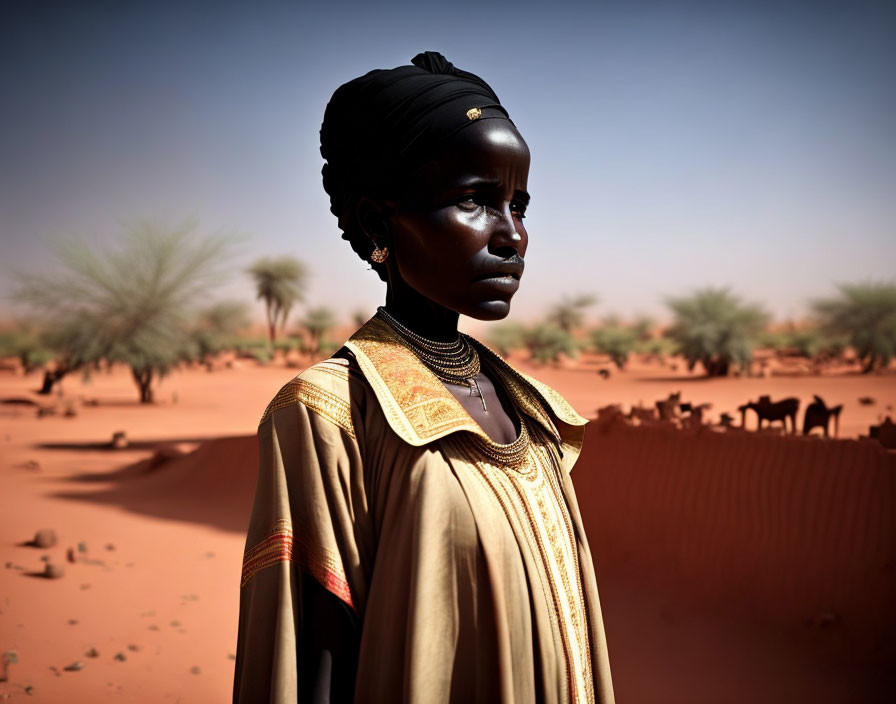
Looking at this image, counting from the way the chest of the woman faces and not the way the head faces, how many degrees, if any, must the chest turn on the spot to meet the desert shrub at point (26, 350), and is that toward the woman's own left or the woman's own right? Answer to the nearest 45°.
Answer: approximately 180°

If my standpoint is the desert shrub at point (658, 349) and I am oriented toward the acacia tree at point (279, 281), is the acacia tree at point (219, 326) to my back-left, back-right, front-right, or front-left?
front-left

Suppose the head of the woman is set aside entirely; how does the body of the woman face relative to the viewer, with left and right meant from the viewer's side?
facing the viewer and to the right of the viewer

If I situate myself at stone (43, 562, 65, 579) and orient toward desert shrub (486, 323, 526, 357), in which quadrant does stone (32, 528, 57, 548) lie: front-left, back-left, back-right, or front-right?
front-left

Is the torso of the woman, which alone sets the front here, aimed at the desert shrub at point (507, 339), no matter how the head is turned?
no

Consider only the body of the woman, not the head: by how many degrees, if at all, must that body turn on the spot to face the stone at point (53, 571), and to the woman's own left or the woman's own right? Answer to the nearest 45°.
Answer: approximately 180°

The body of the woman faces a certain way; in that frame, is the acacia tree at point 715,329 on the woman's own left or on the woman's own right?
on the woman's own left

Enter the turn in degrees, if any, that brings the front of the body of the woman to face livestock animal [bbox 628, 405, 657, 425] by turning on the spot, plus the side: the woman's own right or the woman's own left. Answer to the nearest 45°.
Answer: approximately 135° to the woman's own left

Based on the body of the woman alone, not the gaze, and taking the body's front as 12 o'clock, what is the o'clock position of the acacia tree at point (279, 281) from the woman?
The acacia tree is roughly at 7 o'clock from the woman.

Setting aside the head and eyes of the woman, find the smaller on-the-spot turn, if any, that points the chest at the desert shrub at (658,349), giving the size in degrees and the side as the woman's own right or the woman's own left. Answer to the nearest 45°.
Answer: approximately 135° to the woman's own left

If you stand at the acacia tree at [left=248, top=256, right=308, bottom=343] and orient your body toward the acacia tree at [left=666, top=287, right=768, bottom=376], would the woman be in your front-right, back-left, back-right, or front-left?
front-right

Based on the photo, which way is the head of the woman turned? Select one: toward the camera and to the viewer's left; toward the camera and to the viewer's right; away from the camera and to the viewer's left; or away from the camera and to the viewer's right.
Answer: toward the camera and to the viewer's right

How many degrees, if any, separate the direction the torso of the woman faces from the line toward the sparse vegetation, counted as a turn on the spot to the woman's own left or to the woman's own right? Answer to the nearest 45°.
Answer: approximately 135° to the woman's own left

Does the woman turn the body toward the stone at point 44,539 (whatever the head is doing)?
no
